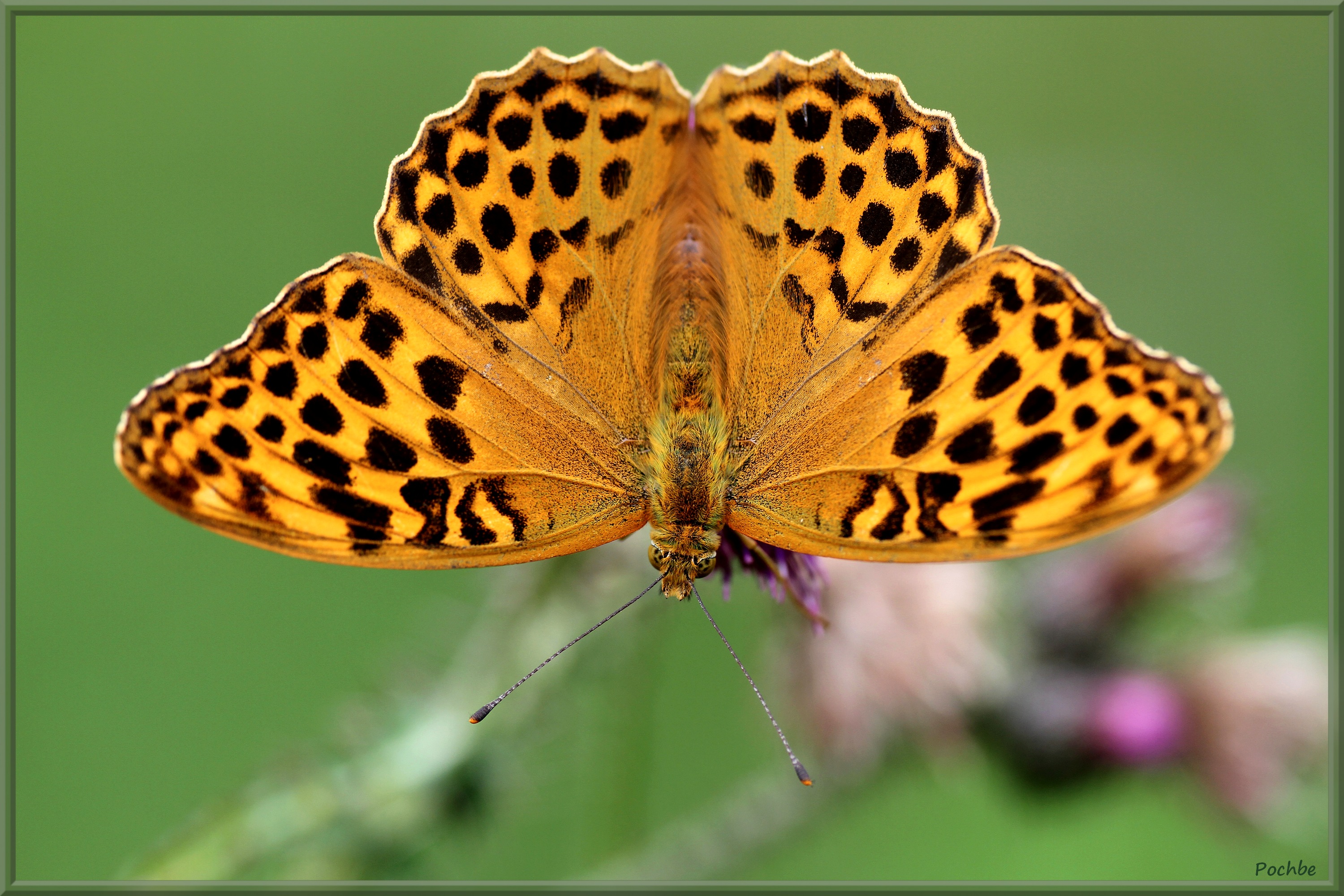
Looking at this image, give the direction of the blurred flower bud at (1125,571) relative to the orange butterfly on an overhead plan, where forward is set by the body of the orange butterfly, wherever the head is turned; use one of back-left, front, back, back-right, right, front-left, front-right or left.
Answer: back-left

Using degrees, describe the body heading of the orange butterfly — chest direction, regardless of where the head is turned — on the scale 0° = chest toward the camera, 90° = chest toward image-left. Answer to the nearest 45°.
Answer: approximately 0°
